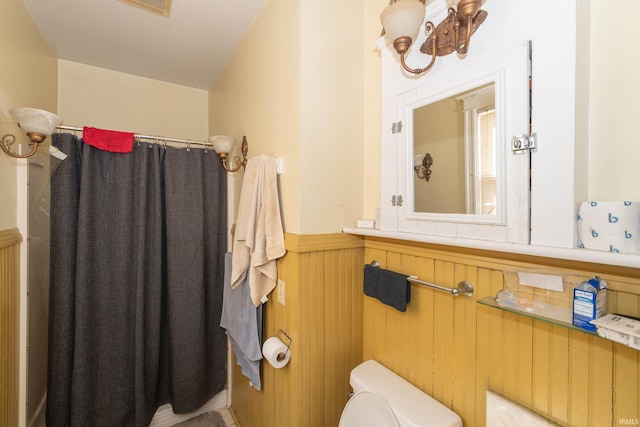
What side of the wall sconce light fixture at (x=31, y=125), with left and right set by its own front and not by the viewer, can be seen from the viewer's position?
right

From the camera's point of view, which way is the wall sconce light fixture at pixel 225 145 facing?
to the viewer's left

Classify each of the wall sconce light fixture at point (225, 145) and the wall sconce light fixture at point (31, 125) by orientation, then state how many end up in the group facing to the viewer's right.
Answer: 1

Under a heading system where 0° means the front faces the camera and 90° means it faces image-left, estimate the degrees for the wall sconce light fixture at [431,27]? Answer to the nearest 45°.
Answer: approximately 45°

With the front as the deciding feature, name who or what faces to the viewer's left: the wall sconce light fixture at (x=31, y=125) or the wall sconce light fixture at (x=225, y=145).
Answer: the wall sconce light fixture at (x=225, y=145)

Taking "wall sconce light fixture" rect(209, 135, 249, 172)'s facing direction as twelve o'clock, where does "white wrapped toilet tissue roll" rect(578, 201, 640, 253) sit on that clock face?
The white wrapped toilet tissue roll is roughly at 8 o'clock from the wall sconce light fixture.

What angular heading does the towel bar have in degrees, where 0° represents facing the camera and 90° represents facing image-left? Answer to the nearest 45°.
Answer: approximately 45°

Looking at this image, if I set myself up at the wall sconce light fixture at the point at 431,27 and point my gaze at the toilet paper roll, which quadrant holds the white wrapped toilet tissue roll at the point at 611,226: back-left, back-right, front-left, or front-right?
back-left
